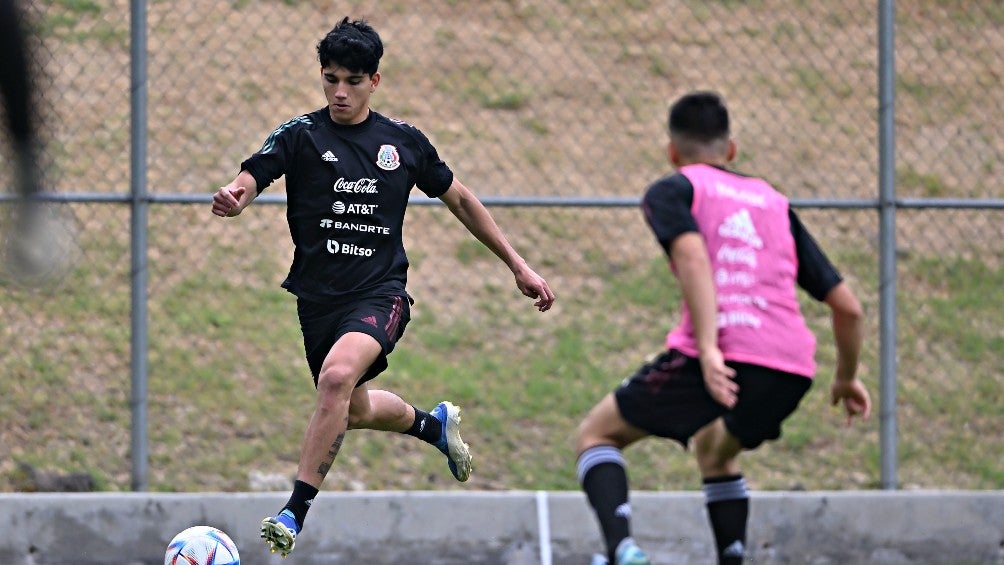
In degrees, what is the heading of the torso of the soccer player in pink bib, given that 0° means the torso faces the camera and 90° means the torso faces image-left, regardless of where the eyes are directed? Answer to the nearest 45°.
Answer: approximately 135°

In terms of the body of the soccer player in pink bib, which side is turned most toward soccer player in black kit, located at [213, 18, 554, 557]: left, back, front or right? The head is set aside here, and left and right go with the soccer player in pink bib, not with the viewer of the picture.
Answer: front

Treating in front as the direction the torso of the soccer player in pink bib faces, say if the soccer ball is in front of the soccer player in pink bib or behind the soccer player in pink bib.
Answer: in front

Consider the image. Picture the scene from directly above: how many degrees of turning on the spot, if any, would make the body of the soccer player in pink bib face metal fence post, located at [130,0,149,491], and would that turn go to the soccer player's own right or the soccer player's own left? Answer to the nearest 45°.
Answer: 0° — they already face it

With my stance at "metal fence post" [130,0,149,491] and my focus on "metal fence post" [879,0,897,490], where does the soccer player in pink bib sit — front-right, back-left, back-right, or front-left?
front-right

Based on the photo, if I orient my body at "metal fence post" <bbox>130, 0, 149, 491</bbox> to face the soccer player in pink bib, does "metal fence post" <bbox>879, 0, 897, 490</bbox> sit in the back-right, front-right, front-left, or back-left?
front-left

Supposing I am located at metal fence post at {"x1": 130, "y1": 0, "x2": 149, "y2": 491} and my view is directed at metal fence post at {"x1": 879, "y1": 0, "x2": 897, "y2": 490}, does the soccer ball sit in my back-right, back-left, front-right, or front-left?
front-right

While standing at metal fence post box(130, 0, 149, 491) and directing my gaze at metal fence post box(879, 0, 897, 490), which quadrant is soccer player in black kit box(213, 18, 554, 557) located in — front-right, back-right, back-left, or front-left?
front-right

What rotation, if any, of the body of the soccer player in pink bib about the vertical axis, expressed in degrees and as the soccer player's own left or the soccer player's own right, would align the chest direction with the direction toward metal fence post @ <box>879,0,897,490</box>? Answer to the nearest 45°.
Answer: approximately 45° to the soccer player's own right
